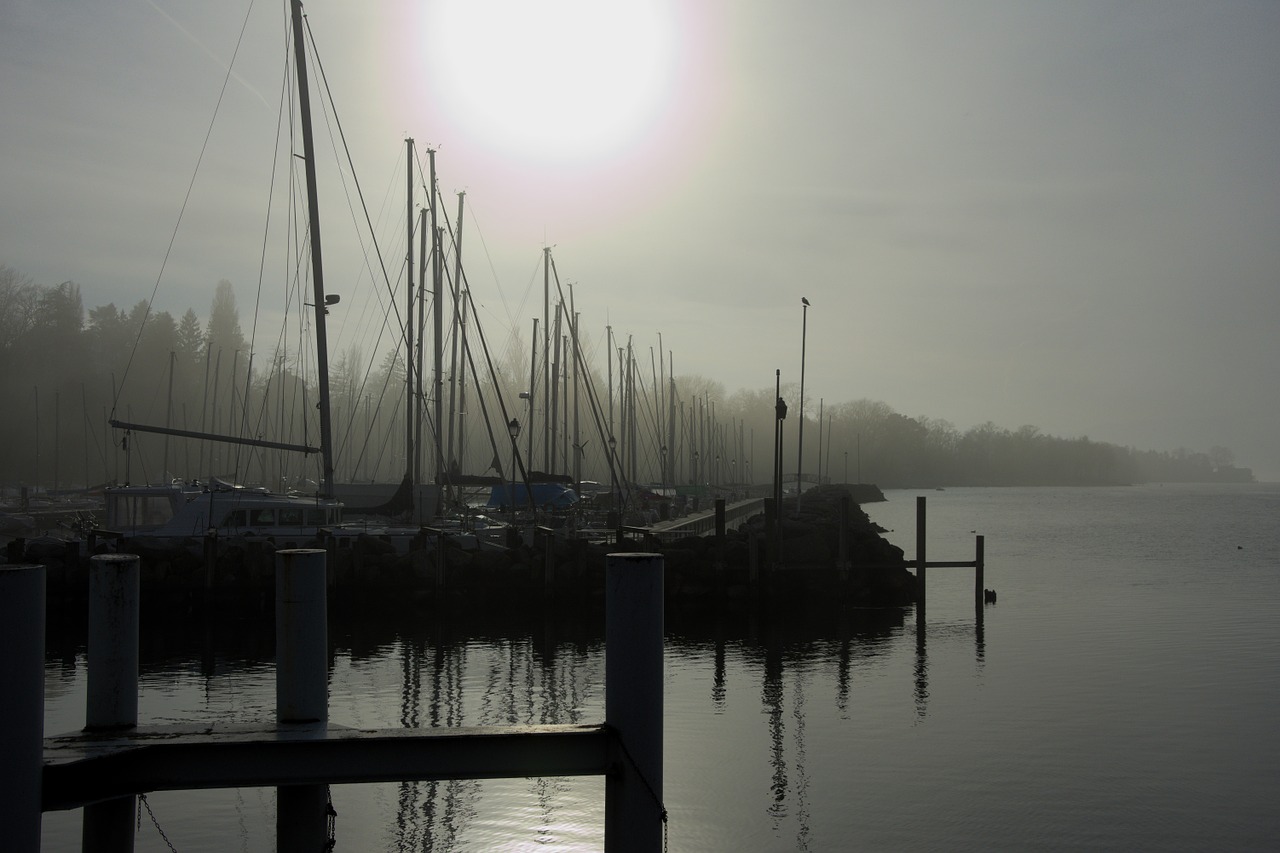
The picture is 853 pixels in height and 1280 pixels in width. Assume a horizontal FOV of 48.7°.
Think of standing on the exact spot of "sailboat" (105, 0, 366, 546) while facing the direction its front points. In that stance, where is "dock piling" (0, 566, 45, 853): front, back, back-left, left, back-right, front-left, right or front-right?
right

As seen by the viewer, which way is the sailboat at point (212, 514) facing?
to the viewer's right

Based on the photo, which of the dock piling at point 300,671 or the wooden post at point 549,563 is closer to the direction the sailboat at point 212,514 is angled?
the wooden post

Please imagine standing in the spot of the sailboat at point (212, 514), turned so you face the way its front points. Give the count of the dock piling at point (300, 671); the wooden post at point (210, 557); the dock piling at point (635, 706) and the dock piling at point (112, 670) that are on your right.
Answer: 4

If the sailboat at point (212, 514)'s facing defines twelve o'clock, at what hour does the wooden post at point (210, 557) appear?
The wooden post is roughly at 3 o'clock from the sailboat.

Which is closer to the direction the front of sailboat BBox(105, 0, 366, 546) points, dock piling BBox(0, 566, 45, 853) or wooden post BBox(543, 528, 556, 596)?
the wooden post

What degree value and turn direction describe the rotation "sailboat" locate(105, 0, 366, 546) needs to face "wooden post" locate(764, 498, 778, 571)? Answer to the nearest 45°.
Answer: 0° — it already faces it

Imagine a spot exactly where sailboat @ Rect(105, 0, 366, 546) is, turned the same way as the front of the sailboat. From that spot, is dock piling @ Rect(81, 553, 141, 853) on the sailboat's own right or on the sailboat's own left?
on the sailboat's own right

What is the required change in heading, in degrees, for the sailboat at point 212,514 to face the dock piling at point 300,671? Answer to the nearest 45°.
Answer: approximately 90° to its right

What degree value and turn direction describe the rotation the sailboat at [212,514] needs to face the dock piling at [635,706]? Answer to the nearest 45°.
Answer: approximately 90° to its right

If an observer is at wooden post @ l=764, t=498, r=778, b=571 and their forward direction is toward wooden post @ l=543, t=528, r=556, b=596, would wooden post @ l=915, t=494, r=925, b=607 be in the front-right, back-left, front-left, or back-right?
back-left

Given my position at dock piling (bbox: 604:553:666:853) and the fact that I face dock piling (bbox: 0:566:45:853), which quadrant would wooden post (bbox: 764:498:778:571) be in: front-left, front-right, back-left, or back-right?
back-right
